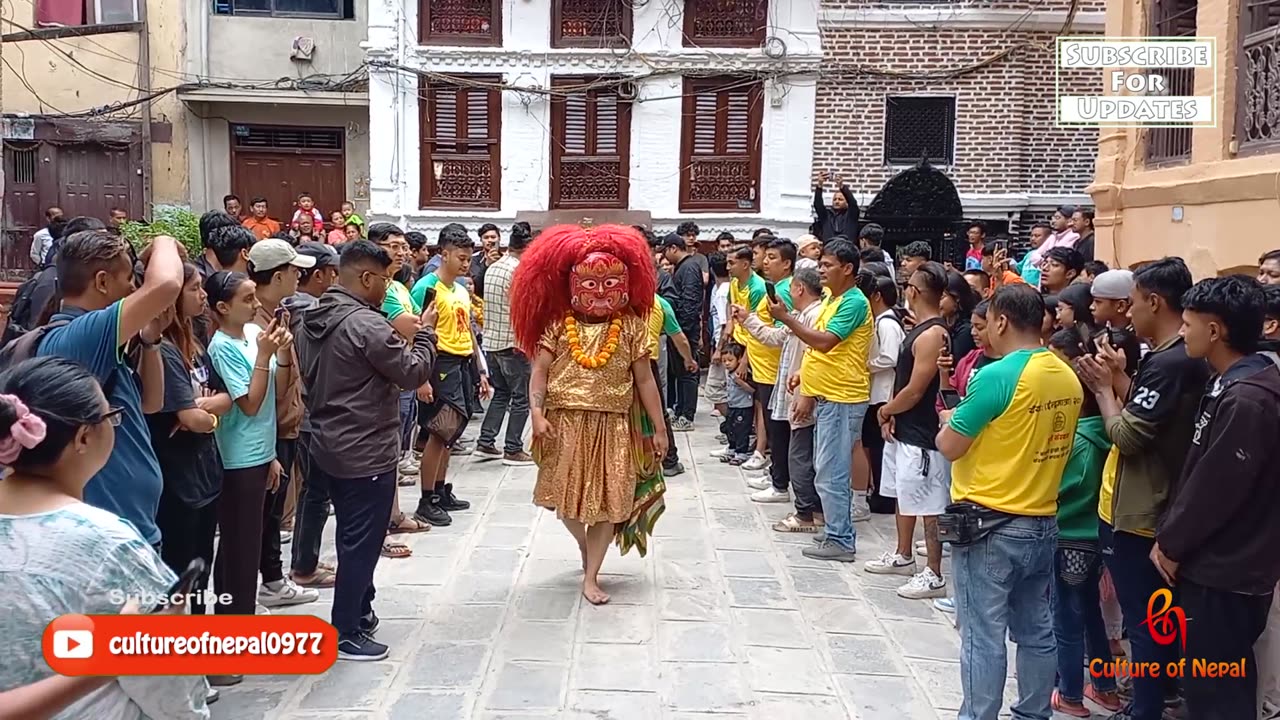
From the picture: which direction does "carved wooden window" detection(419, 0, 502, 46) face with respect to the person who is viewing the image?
facing the viewer

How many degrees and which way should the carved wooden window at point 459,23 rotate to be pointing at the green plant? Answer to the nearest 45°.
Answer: approximately 45° to its right
